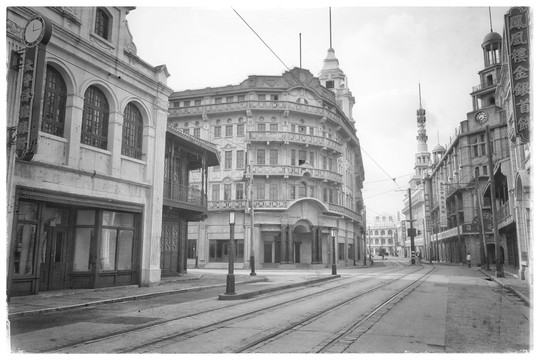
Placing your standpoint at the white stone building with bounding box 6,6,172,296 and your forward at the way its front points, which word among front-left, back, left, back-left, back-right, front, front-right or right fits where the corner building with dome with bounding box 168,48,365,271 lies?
left

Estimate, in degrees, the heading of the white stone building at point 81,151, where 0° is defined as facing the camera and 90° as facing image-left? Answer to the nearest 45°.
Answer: approximately 315°

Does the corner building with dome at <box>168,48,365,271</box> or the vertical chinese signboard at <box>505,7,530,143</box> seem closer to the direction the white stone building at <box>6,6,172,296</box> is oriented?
the vertical chinese signboard

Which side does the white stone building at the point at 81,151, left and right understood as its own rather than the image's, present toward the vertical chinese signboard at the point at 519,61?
front
